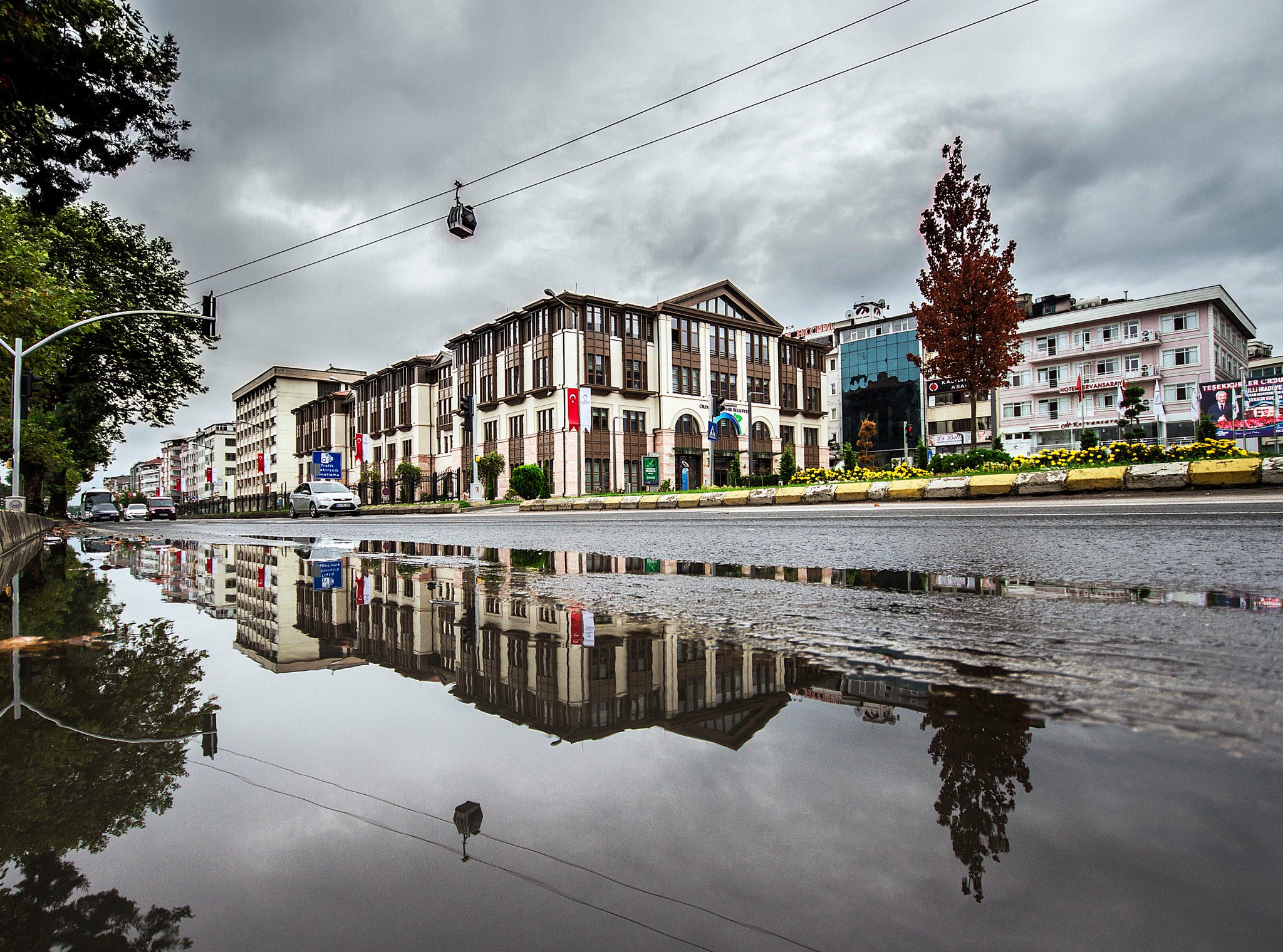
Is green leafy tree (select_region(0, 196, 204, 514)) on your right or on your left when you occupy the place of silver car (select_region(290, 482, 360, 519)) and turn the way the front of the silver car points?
on your right

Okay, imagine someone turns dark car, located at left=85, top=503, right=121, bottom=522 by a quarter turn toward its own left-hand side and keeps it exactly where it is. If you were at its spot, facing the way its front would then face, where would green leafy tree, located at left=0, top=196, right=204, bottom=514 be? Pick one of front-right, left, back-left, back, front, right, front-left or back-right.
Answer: right

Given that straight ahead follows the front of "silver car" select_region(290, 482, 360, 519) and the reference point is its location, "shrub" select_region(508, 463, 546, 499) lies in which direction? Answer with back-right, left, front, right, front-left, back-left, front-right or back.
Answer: front-left

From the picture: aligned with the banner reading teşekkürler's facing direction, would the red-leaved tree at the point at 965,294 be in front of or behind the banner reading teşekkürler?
in front

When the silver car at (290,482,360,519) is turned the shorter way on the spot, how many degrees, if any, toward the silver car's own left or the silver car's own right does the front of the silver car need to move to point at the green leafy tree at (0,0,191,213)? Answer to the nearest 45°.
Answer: approximately 45° to the silver car's own right

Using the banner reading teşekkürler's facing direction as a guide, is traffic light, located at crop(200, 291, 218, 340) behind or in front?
in front

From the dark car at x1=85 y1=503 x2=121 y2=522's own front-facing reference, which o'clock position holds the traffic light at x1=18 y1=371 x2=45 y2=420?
The traffic light is roughly at 12 o'clock from the dark car.

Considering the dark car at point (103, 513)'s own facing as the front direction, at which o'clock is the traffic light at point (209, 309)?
The traffic light is roughly at 12 o'clock from the dark car.

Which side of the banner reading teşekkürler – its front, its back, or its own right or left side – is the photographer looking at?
front

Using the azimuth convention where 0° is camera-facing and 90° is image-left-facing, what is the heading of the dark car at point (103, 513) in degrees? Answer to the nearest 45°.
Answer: approximately 0°

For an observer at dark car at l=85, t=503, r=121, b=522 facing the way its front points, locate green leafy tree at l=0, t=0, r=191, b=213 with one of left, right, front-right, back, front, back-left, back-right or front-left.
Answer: front

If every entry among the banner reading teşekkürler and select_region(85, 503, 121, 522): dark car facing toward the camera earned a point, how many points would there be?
2
